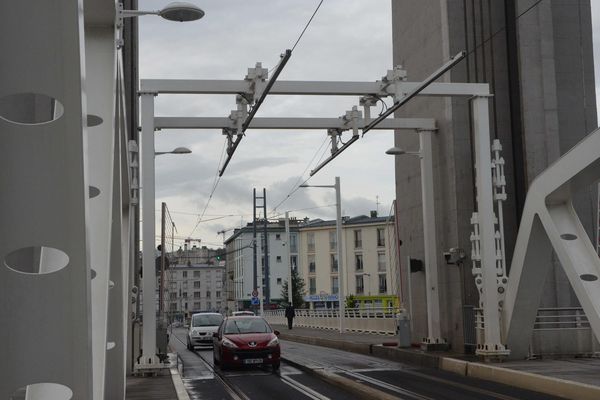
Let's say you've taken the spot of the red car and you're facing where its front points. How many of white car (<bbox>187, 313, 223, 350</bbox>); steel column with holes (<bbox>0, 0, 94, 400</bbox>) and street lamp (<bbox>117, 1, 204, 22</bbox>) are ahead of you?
2

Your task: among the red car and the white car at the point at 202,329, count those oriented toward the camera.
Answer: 2

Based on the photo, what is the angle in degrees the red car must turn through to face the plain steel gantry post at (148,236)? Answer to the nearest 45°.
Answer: approximately 45° to its right

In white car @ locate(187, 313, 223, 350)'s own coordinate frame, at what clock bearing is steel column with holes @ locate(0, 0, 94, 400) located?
The steel column with holes is roughly at 12 o'clock from the white car.

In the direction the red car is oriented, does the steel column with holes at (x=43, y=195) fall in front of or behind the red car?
in front

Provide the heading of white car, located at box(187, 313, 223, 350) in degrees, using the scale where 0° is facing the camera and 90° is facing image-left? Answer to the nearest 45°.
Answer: approximately 0°

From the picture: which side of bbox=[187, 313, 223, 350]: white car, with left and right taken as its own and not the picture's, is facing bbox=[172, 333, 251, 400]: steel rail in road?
front

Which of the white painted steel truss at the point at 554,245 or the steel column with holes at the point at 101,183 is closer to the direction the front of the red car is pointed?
the steel column with holes

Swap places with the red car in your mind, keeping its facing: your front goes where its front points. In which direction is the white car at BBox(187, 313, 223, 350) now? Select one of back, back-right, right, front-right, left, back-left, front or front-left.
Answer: back

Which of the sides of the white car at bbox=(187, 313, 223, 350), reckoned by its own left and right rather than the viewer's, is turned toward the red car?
front

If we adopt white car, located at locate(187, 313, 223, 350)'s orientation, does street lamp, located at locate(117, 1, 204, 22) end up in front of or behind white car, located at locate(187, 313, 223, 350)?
in front
